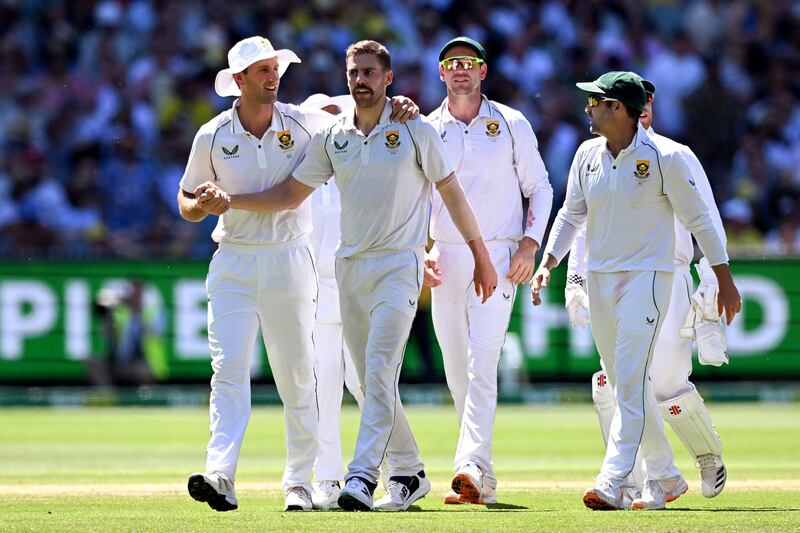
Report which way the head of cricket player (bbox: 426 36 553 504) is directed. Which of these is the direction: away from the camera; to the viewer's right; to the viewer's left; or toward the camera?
toward the camera

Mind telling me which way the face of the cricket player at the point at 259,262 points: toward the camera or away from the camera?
toward the camera

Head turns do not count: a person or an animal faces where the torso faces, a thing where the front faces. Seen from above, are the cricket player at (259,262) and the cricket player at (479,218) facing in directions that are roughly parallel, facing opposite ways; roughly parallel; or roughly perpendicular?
roughly parallel

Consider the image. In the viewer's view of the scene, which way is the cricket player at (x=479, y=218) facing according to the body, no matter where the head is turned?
toward the camera

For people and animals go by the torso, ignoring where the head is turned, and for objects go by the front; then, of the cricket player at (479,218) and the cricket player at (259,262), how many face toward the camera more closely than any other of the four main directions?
2

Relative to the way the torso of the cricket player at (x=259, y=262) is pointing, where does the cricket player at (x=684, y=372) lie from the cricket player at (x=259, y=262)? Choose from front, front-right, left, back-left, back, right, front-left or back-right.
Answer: left

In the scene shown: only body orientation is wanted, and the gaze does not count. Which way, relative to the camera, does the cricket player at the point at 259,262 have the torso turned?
toward the camera

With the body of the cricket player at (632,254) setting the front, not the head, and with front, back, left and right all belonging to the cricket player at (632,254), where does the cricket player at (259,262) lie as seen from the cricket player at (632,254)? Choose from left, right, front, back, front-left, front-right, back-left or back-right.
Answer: front-right

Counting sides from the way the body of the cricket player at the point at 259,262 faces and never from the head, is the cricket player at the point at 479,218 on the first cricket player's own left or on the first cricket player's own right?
on the first cricket player's own left

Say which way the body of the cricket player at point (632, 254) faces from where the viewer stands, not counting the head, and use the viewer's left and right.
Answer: facing the viewer and to the left of the viewer

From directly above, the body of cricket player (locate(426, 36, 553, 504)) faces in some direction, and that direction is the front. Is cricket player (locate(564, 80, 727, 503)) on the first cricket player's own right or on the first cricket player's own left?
on the first cricket player's own left

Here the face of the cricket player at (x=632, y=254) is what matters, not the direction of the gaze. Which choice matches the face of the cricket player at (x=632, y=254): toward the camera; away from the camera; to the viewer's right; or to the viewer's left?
to the viewer's left
